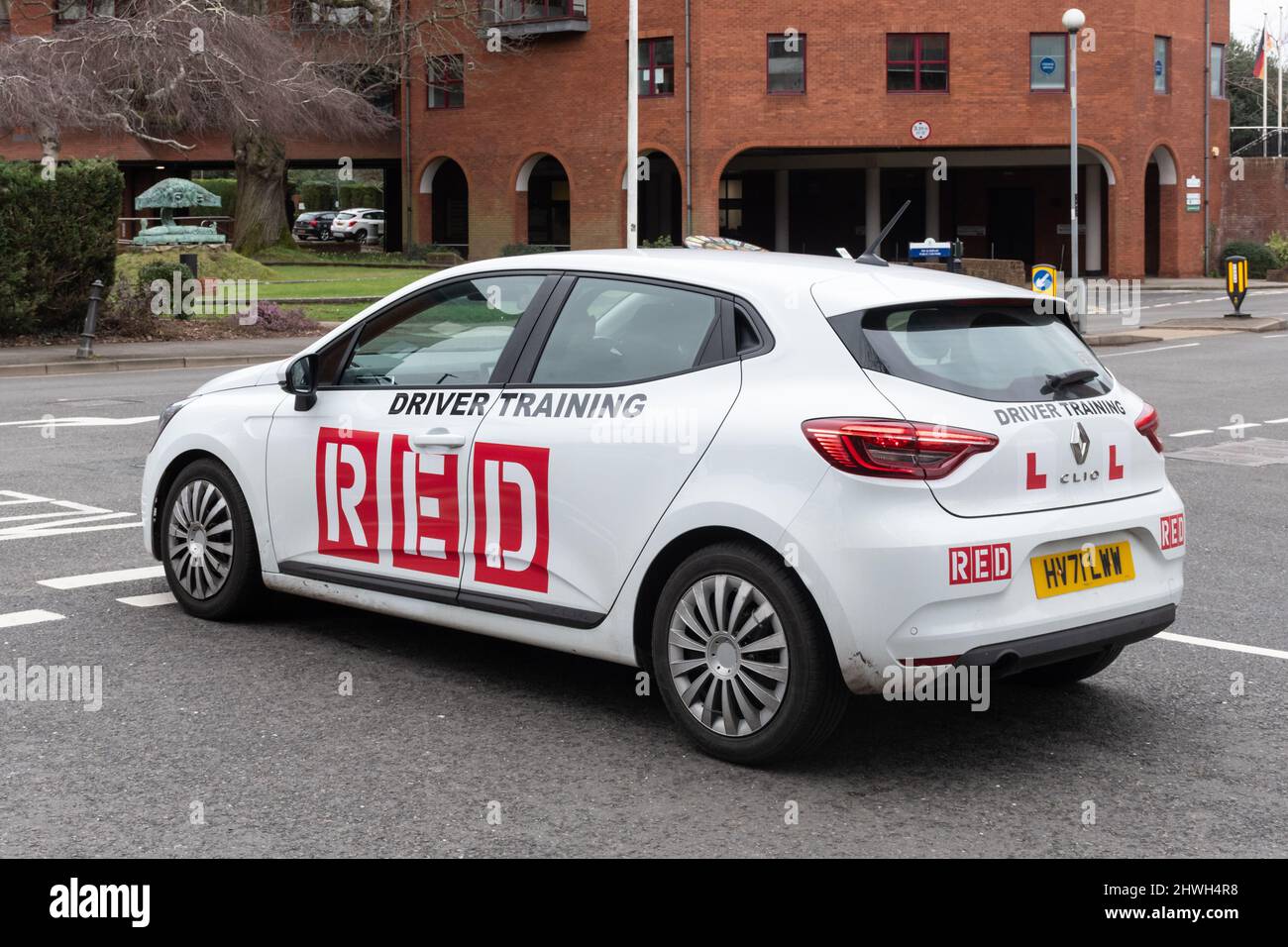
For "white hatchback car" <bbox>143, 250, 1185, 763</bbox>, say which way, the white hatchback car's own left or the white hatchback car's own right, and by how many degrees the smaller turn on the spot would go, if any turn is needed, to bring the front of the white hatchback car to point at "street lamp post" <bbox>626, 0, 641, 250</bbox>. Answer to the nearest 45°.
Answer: approximately 45° to the white hatchback car's own right

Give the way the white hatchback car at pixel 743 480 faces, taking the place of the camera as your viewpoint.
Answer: facing away from the viewer and to the left of the viewer

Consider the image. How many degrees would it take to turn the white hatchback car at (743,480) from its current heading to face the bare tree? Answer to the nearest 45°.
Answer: approximately 45° to its right
